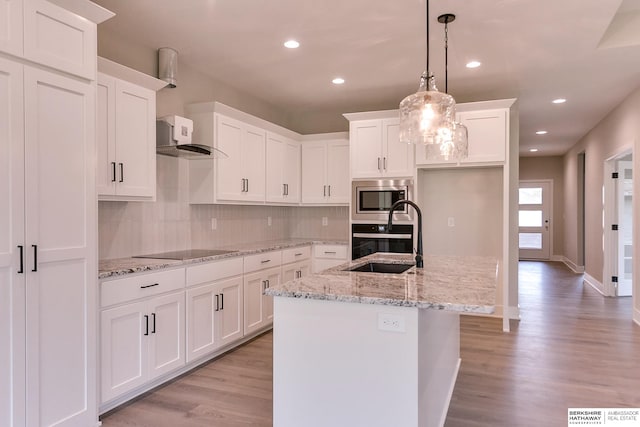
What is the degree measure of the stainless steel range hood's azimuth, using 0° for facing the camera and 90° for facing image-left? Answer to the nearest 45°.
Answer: approximately 315°

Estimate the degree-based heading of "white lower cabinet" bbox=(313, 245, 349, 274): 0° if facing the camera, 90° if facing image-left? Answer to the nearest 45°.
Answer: approximately 0°

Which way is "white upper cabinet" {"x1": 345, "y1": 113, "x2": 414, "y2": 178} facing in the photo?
toward the camera

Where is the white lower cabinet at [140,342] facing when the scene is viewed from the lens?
facing the viewer and to the right of the viewer

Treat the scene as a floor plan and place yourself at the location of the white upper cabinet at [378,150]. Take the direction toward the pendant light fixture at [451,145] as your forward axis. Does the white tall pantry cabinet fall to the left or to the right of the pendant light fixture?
right

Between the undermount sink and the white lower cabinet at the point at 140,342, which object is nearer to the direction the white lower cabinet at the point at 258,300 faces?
the undermount sink

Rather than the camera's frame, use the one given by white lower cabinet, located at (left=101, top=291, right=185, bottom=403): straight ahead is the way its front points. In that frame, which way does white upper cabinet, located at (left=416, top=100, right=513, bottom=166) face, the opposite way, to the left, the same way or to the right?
to the right

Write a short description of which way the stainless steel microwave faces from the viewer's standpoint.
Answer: facing the viewer

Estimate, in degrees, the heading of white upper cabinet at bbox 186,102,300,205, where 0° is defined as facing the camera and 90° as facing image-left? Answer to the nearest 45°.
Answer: approximately 315°
